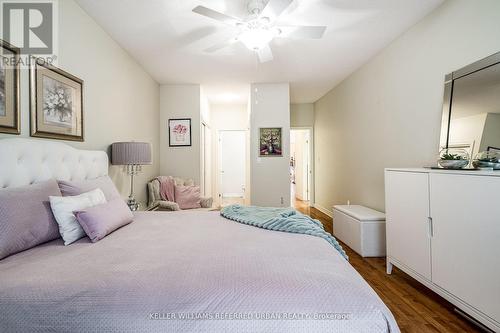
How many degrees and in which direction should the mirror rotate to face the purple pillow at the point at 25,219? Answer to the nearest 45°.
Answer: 0° — it already faces it

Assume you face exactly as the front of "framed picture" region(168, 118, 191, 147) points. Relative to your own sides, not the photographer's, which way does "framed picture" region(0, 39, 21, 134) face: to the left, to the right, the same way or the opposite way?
to the left

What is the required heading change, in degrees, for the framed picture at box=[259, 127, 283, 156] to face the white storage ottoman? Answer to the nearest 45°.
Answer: approximately 45° to its left

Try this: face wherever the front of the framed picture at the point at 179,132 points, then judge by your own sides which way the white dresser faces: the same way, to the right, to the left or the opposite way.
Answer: to the right

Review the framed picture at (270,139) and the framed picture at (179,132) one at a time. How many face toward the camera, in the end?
2

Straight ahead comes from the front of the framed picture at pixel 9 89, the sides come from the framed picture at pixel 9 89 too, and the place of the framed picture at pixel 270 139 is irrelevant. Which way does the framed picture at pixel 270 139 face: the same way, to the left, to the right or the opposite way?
to the right

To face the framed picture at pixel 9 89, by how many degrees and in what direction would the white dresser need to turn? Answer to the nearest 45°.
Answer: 0° — it already faces it

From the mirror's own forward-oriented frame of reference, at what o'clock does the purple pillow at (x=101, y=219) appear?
The purple pillow is roughly at 12 o'clock from the mirror.

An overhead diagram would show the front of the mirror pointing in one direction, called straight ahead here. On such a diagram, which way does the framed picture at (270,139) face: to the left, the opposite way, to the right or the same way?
to the left

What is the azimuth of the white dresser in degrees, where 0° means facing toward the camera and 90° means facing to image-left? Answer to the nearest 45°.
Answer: approximately 45°

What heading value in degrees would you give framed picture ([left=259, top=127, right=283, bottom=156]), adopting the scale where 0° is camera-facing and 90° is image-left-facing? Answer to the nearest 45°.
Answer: approximately 0°
